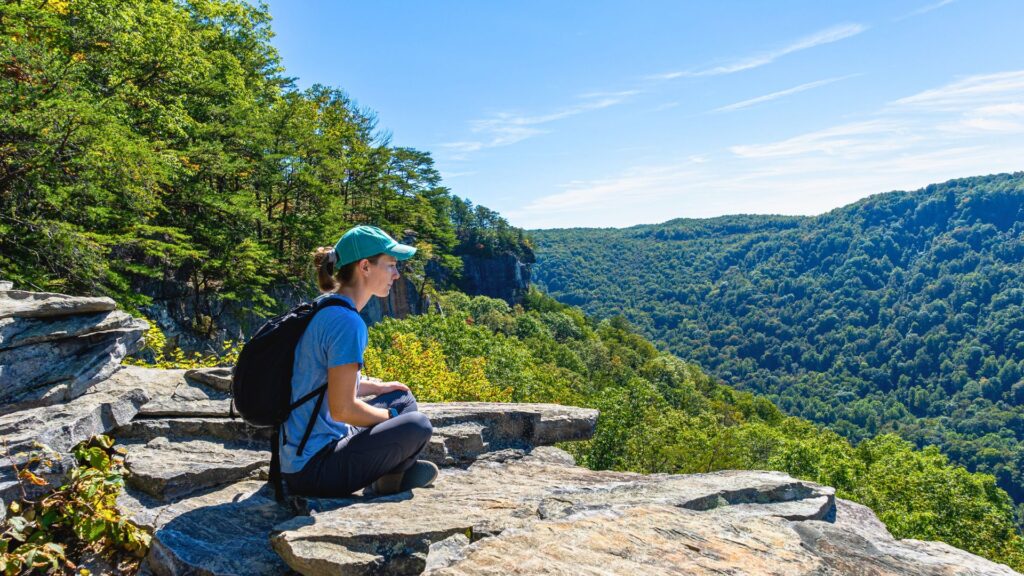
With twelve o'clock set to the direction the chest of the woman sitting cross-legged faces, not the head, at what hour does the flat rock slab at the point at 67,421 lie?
The flat rock slab is roughly at 7 o'clock from the woman sitting cross-legged.

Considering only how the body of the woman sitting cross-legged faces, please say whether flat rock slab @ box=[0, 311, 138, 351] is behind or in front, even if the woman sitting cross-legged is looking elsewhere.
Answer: behind

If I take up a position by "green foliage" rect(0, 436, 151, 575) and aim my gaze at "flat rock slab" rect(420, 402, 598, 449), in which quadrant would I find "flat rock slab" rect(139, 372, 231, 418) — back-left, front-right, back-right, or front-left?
front-left

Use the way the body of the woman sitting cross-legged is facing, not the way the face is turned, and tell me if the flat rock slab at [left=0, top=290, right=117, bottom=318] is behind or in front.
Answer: behind

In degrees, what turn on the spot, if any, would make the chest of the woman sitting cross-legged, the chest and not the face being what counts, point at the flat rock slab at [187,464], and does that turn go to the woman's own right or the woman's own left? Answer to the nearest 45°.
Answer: approximately 135° to the woman's own left

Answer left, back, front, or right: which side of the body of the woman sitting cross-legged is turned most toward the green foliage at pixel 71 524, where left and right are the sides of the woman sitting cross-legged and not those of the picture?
back

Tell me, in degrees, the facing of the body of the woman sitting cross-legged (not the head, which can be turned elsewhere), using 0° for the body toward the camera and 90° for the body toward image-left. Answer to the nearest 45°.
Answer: approximately 270°

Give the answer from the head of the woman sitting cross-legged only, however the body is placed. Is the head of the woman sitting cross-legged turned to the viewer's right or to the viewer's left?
to the viewer's right
